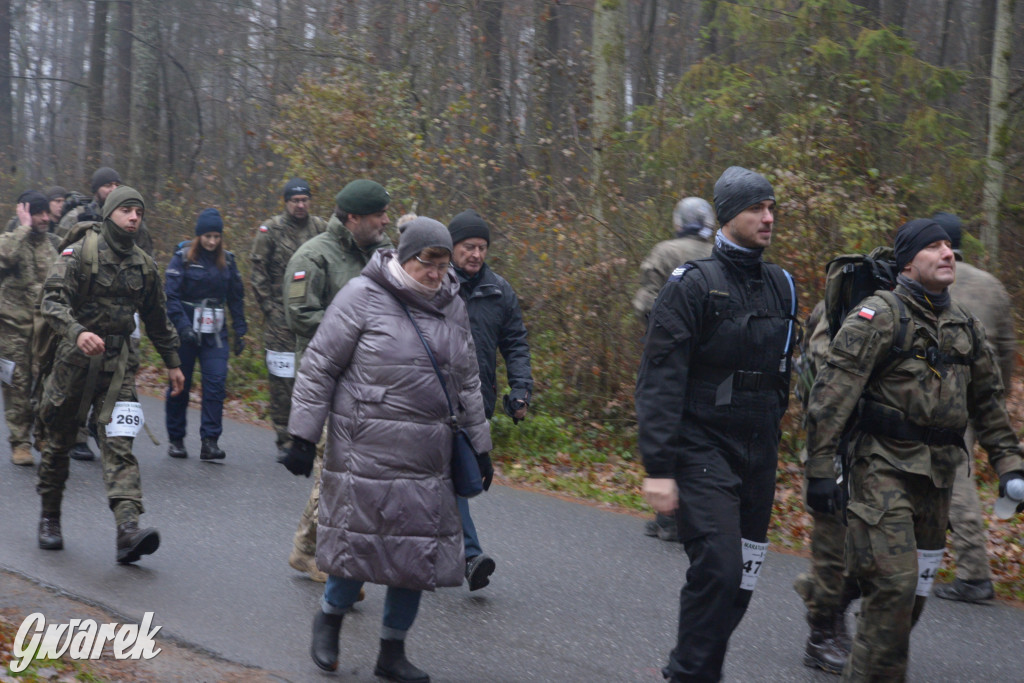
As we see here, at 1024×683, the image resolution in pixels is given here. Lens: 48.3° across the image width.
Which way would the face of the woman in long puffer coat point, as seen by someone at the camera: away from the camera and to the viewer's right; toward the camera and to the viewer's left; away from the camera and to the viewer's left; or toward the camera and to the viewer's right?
toward the camera and to the viewer's right

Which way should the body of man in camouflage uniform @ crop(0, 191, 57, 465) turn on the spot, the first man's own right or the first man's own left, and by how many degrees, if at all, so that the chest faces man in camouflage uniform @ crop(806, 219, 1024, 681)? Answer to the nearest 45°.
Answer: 0° — they already face them

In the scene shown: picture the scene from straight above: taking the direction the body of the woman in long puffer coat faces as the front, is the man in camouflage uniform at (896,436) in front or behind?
in front

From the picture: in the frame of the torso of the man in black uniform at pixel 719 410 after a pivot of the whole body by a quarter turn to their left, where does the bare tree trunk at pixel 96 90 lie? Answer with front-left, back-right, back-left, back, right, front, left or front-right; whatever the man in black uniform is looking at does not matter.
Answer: left

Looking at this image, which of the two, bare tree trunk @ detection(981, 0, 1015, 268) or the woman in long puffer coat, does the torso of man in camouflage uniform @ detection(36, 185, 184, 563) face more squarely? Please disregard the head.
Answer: the woman in long puffer coat
